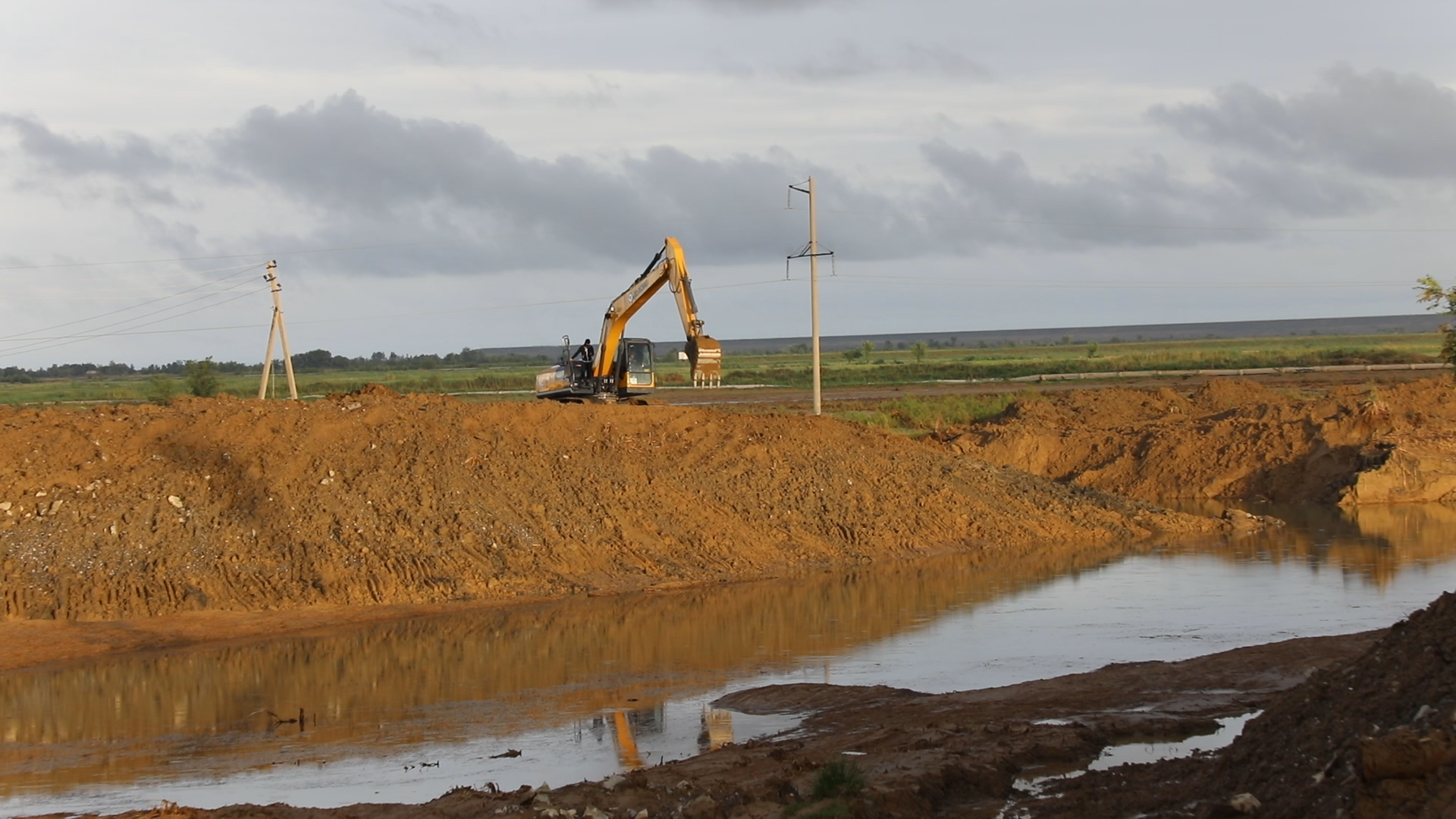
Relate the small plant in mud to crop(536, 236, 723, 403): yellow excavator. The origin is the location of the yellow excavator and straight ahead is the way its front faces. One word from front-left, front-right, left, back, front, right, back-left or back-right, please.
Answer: front-right

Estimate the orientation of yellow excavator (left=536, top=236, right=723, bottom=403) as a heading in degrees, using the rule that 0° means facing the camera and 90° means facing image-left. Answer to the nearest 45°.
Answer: approximately 315°
